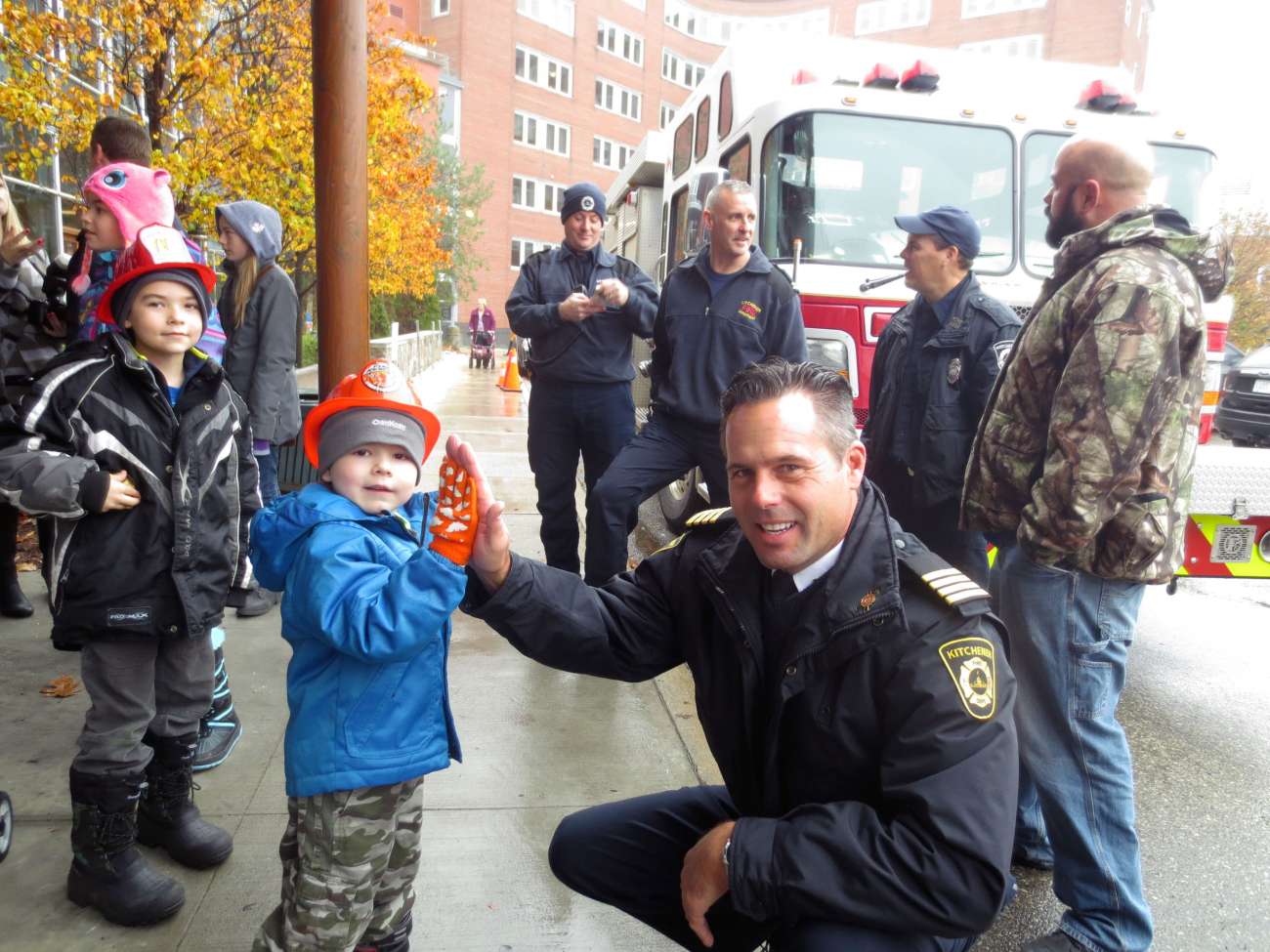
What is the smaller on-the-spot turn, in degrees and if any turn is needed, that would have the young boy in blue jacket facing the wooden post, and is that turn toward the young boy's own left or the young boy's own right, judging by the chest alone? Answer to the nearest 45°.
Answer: approximately 135° to the young boy's own left

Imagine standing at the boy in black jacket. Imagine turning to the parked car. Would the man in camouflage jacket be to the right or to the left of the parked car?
right

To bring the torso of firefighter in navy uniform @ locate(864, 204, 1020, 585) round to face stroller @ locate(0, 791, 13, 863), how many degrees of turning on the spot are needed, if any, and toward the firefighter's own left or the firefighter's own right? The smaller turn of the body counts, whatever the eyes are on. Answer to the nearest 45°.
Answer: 0° — they already face it

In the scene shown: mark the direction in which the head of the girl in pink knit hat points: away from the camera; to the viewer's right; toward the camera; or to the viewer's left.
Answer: to the viewer's left

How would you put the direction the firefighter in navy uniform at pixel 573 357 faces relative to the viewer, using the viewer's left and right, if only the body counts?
facing the viewer

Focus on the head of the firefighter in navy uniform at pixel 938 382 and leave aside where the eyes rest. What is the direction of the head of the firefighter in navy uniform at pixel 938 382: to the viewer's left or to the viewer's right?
to the viewer's left

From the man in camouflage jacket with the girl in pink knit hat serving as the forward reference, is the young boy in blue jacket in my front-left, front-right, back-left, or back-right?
front-left

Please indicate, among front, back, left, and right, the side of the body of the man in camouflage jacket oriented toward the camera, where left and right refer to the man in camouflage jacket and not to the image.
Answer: left

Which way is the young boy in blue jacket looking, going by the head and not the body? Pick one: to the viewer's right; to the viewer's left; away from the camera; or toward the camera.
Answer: toward the camera

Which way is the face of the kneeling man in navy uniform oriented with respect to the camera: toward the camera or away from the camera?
toward the camera

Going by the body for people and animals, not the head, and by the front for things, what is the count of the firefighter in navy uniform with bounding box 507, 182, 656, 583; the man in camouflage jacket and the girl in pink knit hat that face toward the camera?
1

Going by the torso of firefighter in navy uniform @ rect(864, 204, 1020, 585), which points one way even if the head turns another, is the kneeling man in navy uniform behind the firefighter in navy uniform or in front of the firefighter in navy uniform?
in front

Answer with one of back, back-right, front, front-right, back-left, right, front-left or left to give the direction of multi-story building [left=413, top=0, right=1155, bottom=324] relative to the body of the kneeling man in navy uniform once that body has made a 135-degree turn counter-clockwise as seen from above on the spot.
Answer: left
